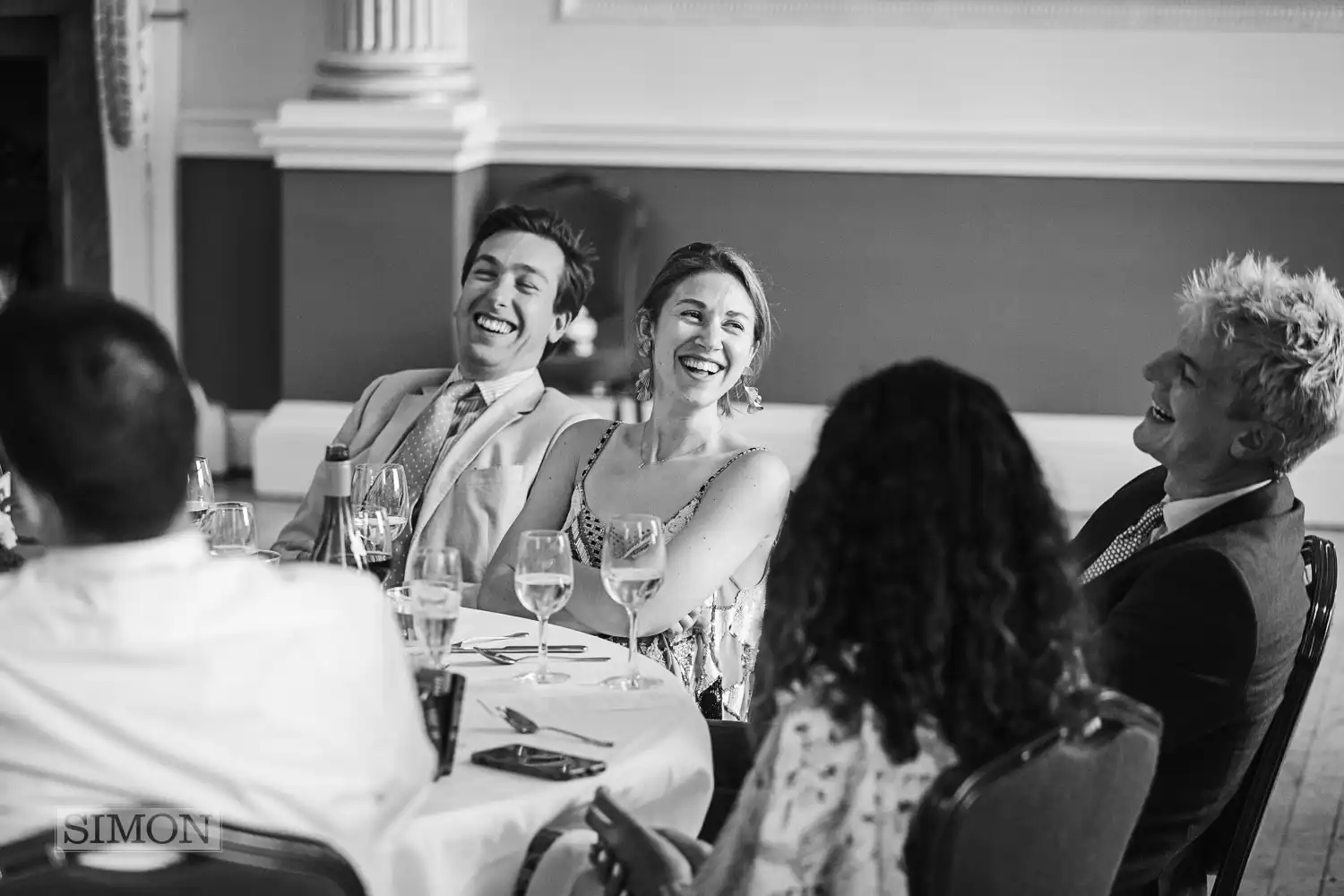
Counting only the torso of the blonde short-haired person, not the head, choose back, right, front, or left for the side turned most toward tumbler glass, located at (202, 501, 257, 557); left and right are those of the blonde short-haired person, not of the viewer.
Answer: front

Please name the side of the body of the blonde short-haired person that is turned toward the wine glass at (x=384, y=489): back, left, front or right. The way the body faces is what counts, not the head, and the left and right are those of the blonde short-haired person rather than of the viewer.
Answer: front

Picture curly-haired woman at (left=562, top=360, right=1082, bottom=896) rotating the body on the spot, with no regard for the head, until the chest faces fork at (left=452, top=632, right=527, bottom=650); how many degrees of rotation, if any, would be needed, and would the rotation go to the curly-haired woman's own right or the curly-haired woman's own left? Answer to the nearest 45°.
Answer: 0° — they already face it

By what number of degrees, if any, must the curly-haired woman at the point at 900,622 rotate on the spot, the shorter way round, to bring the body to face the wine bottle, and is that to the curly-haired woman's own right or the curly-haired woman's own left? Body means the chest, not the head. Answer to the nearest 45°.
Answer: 0° — they already face it

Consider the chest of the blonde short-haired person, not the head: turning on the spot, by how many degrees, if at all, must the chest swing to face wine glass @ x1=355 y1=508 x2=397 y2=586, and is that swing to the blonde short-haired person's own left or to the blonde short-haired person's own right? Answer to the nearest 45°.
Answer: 0° — they already face it

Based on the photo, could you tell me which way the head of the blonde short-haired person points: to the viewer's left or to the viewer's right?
to the viewer's left

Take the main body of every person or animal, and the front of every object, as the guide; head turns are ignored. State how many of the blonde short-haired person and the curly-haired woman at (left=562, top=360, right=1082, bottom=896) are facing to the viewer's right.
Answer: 0

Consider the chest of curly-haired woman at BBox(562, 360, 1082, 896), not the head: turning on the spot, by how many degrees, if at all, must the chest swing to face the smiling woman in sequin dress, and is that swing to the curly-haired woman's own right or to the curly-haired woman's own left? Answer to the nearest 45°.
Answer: approximately 45° to the curly-haired woman's own right

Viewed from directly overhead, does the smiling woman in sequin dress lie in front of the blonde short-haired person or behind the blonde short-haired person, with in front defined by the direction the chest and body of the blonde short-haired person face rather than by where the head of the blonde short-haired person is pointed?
in front

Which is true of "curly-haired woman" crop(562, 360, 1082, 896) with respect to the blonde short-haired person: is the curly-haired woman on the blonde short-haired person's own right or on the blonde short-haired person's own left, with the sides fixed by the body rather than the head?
on the blonde short-haired person's own left

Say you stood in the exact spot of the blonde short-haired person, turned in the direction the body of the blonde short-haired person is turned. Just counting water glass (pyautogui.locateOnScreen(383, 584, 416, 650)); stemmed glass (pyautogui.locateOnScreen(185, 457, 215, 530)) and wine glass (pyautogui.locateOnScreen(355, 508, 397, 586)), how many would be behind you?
0

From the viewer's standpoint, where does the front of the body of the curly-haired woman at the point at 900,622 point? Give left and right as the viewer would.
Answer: facing away from the viewer and to the left of the viewer

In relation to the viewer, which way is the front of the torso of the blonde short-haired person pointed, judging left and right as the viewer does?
facing to the left of the viewer

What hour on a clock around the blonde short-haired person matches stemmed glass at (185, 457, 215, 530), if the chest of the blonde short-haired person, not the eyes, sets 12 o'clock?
The stemmed glass is roughly at 12 o'clock from the blonde short-haired person.

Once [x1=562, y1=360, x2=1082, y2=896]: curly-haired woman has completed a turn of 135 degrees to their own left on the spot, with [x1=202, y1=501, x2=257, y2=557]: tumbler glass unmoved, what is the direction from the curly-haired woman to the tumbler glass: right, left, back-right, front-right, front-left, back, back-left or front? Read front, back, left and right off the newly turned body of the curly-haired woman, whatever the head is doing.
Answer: back-right

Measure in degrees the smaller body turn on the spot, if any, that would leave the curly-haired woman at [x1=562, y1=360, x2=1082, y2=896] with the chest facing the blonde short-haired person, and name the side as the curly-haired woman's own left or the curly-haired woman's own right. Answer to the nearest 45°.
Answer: approximately 90° to the curly-haired woman's own right
